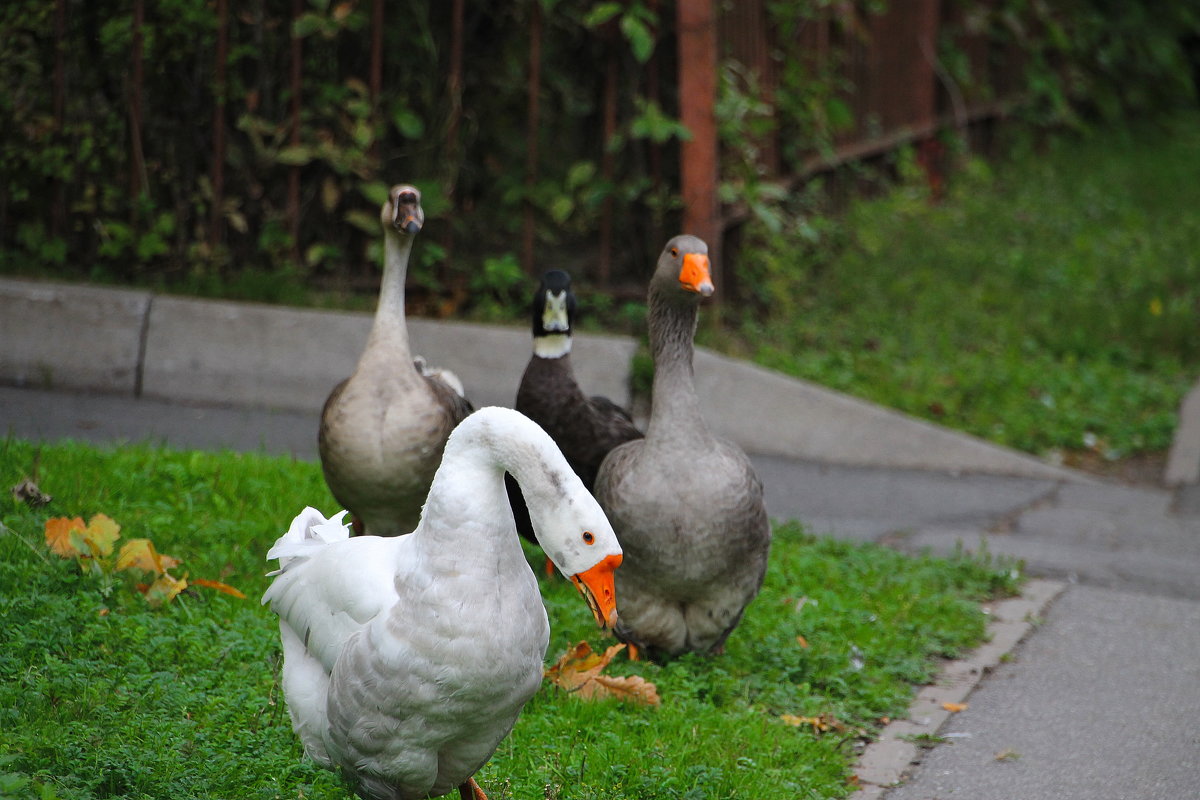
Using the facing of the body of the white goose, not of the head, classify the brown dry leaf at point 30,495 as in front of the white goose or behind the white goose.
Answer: behind

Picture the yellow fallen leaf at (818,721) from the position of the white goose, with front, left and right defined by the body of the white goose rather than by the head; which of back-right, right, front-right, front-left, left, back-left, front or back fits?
left

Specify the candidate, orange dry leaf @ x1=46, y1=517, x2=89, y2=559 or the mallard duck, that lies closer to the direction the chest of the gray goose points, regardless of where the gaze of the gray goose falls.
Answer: the orange dry leaf

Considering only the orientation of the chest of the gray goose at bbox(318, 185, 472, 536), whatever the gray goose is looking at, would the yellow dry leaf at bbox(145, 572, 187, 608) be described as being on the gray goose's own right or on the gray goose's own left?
on the gray goose's own right

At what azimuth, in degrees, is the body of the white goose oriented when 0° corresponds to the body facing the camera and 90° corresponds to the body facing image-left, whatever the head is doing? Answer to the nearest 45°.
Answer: approximately 315°

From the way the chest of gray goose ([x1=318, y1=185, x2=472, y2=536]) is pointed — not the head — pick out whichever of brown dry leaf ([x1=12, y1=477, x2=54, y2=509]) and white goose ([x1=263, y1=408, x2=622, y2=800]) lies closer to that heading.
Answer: the white goose

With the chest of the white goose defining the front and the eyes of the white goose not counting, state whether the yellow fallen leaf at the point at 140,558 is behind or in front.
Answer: behind
